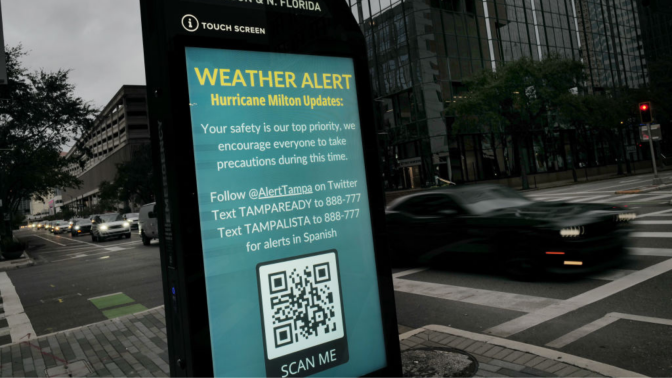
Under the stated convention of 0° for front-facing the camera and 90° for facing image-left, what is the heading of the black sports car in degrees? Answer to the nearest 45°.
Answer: approximately 315°

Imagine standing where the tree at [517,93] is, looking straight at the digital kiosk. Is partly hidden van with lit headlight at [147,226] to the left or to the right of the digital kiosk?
right

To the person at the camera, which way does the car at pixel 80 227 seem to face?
facing the viewer and to the left of the viewer

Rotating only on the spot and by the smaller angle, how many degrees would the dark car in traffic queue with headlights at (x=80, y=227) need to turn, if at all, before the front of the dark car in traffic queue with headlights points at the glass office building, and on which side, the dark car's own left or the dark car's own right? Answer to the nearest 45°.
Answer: approximately 90° to the dark car's own left
